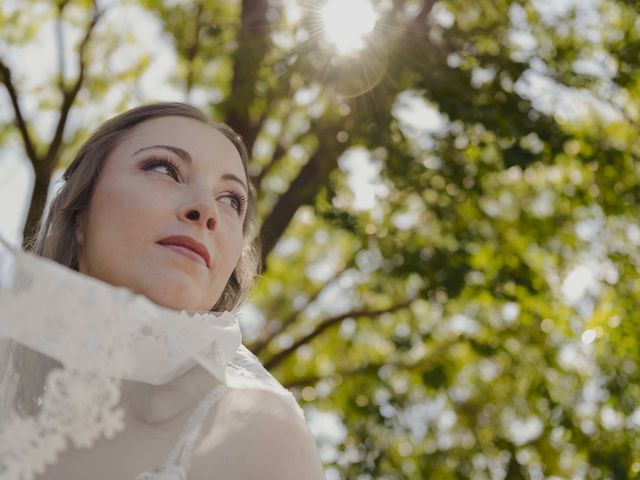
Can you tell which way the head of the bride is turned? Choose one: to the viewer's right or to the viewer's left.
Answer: to the viewer's right

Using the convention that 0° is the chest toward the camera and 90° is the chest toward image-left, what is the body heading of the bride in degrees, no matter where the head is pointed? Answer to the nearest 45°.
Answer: approximately 0°

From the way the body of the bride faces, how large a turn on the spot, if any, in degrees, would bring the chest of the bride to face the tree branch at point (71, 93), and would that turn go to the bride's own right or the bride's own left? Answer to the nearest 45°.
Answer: approximately 180°
